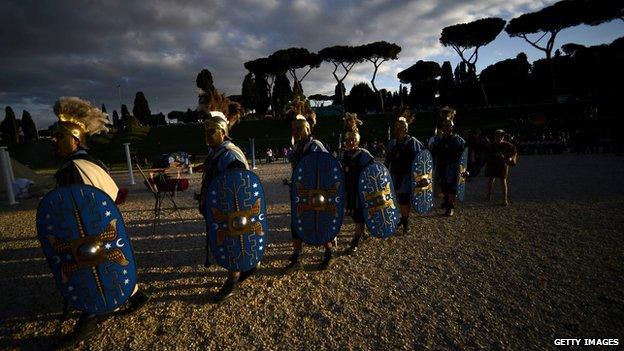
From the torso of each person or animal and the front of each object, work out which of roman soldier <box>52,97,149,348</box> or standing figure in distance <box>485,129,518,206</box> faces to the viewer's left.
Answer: the roman soldier

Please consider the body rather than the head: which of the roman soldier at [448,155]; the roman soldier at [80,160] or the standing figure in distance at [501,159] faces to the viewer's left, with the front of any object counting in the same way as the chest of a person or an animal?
the roman soldier at [80,160]

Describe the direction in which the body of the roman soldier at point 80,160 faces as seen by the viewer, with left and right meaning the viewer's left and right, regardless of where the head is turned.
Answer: facing to the left of the viewer

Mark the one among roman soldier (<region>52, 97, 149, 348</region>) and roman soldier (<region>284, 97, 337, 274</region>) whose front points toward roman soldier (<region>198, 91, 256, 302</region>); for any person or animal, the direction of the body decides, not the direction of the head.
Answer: roman soldier (<region>284, 97, 337, 274</region>)

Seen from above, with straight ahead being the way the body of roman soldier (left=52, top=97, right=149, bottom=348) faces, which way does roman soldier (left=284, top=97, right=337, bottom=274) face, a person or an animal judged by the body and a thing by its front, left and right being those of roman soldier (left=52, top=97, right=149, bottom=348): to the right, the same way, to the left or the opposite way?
the same way

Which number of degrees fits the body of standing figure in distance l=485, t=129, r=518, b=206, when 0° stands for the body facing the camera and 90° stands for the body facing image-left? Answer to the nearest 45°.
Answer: approximately 0°

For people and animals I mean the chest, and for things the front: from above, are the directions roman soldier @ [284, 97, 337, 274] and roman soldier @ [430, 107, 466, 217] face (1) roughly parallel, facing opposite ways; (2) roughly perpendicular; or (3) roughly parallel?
roughly parallel

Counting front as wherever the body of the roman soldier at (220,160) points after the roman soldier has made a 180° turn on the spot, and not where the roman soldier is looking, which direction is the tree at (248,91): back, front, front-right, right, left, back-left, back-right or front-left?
front-left

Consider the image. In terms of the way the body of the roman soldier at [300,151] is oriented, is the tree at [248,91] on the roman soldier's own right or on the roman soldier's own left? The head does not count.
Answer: on the roman soldier's own right

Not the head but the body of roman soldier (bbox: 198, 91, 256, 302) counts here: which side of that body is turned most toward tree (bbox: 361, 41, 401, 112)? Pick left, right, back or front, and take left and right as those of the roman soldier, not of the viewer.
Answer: back

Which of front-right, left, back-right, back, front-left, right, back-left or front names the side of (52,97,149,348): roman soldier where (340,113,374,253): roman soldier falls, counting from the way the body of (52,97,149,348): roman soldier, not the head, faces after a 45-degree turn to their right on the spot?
back-right

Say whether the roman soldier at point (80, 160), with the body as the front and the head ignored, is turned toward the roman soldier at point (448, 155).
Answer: no

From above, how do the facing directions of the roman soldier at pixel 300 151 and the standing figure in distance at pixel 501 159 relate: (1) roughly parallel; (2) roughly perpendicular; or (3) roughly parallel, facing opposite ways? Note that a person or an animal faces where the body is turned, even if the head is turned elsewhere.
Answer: roughly parallel

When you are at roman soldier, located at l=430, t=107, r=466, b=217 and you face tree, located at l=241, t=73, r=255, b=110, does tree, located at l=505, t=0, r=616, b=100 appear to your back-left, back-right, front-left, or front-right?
front-right

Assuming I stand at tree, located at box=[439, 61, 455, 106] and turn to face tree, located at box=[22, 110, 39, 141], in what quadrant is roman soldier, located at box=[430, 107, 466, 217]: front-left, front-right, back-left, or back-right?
front-left

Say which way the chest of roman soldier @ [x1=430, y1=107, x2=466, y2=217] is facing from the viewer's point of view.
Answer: toward the camera

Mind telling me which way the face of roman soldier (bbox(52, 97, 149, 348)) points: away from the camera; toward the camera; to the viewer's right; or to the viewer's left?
to the viewer's left

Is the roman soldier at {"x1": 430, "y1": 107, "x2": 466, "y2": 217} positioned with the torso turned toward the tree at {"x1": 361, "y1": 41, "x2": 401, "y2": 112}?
no

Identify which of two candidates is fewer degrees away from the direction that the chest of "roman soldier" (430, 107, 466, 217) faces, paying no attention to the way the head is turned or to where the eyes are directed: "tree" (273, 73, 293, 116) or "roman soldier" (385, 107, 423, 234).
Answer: the roman soldier

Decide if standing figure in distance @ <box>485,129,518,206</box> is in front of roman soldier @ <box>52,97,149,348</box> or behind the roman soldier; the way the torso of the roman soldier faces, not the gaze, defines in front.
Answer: behind

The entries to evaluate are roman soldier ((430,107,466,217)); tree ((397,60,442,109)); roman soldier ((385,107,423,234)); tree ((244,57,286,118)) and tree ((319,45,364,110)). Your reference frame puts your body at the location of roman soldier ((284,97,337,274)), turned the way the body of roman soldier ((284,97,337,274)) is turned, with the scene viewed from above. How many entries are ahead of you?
0

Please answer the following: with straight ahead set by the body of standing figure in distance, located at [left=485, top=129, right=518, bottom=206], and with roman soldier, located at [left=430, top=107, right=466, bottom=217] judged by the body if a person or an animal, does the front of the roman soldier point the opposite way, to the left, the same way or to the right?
the same way

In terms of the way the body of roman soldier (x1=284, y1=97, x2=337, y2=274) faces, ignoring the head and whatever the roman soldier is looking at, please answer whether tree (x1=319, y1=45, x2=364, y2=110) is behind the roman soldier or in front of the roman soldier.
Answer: behind
